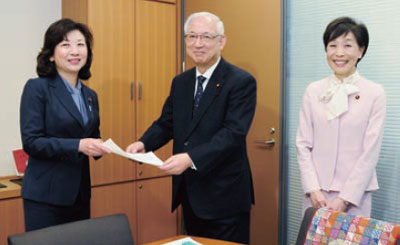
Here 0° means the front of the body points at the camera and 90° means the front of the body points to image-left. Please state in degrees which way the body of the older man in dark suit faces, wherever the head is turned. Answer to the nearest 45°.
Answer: approximately 45°

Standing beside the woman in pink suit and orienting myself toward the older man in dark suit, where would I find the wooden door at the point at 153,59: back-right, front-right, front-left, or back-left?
front-right

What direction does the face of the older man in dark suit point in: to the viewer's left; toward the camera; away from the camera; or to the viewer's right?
toward the camera

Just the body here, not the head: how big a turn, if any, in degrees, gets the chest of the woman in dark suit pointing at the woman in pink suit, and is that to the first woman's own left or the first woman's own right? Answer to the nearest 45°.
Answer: approximately 45° to the first woman's own left

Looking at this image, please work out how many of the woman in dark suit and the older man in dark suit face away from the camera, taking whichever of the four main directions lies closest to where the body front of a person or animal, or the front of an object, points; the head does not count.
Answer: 0

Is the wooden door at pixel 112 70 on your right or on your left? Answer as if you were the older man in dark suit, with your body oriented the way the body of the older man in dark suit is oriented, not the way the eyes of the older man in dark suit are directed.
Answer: on your right

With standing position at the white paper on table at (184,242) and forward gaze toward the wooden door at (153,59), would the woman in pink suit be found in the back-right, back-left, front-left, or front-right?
front-right

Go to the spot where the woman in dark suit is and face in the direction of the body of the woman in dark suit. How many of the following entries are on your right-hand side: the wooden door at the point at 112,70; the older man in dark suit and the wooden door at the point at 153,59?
0

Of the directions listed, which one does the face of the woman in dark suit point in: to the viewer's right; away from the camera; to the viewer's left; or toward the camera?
toward the camera

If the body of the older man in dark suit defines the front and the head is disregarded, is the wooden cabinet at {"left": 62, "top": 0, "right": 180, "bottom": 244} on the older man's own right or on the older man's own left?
on the older man's own right

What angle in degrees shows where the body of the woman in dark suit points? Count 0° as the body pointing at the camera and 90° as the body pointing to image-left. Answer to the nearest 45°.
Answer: approximately 315°

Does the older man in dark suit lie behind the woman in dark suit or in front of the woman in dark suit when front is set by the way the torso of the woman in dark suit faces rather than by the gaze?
in front

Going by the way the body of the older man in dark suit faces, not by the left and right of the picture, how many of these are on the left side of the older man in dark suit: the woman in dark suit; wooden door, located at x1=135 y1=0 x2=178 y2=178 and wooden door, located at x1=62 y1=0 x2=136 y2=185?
0

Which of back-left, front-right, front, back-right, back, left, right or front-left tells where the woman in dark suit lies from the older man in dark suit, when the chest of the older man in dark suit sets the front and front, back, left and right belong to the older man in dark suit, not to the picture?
front-right

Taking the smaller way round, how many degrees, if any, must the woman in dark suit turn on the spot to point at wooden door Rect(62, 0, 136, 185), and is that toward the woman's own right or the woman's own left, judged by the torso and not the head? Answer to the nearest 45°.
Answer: approximately 135° to the woman's own left

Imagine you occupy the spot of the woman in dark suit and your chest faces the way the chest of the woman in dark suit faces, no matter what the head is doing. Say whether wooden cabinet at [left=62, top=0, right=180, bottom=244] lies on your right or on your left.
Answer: on your left
